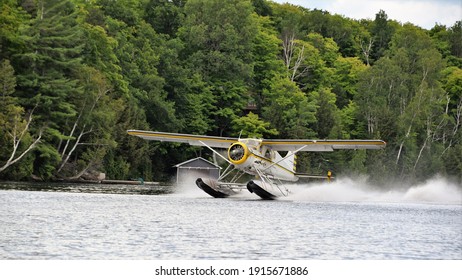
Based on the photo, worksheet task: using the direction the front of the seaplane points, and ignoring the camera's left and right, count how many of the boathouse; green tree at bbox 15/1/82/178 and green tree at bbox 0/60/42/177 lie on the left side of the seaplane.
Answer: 0

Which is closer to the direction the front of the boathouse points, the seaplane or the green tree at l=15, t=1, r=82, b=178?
the seaplane

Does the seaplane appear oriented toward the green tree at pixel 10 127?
no

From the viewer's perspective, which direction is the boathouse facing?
toward the camera

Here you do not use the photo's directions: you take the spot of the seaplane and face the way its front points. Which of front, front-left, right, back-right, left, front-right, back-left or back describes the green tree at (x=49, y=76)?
right

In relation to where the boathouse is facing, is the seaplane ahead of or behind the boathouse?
ahead

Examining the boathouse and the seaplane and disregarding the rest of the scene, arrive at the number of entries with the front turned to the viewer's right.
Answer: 0

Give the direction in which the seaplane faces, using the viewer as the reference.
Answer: facing the viewer and to the left of the viewer

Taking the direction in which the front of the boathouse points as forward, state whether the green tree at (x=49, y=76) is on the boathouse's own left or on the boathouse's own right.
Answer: on the boathouse's own right

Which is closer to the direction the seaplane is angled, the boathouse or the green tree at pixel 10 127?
the green tree
